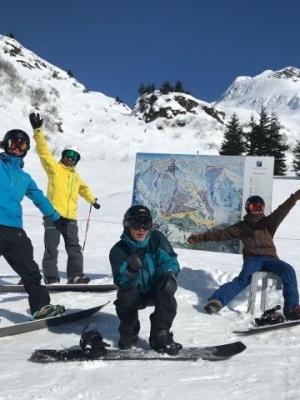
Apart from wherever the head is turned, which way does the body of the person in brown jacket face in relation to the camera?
toward the camera

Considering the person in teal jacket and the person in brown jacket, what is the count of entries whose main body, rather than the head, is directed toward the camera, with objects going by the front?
2

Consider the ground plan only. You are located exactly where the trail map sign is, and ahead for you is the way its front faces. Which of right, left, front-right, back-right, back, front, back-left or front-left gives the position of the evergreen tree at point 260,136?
back

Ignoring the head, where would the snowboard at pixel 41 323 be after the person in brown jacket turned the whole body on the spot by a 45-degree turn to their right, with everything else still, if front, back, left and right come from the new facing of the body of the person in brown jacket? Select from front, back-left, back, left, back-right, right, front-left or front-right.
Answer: front

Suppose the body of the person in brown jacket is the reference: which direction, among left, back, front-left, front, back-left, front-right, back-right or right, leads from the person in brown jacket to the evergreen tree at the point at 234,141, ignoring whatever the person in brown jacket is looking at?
back

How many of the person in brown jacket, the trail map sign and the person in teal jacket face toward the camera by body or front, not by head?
3

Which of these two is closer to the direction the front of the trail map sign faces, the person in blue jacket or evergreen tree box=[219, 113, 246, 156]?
the person in blue jacket

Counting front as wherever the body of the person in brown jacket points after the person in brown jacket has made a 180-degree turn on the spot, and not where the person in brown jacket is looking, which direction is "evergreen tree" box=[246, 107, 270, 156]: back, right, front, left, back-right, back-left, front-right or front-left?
front

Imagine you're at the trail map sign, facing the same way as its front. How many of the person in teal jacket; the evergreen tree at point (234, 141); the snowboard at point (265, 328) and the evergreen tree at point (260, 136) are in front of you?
2

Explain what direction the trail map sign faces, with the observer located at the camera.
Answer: facing the viewer
